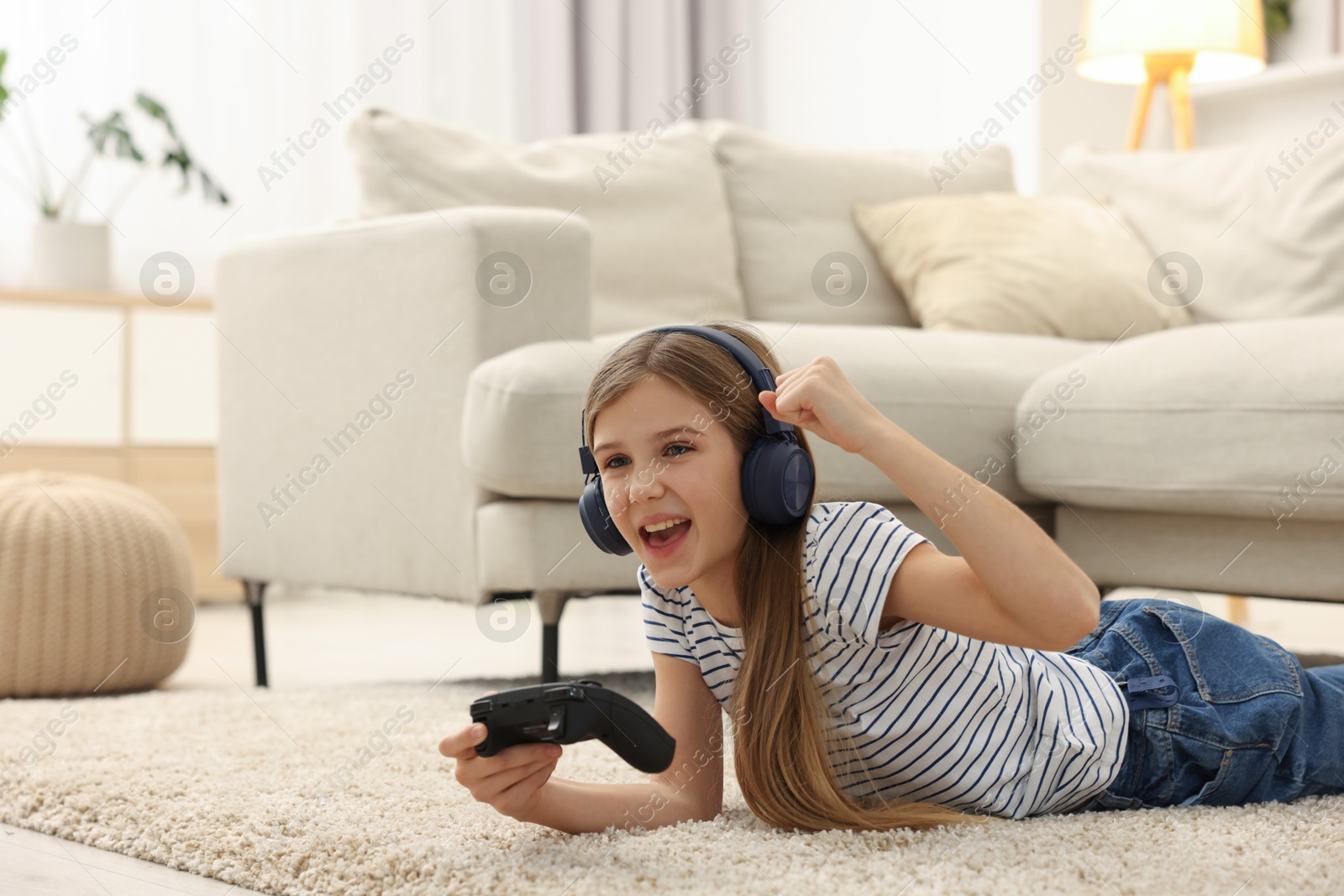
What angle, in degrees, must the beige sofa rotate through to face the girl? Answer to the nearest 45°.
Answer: approximately 45° to its right

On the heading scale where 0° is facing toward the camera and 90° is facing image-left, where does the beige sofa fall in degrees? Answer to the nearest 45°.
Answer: approximately 315°

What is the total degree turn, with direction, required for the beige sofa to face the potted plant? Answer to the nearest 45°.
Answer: approximately 180°

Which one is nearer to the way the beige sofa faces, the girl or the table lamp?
the girl

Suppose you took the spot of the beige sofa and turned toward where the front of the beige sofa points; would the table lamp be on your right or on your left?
on your left
